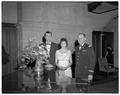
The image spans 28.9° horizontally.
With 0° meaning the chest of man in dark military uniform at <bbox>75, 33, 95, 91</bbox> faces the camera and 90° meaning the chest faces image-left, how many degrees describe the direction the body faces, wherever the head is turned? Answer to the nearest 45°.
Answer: approximately 45°
